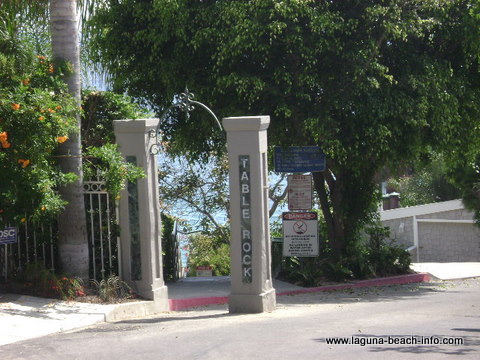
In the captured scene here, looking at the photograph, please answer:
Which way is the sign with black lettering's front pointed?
toward the camera

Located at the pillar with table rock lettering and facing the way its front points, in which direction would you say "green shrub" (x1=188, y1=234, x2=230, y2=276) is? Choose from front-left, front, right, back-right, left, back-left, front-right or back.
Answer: back

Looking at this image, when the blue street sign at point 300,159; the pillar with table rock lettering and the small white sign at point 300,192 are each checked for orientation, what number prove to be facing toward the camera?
3

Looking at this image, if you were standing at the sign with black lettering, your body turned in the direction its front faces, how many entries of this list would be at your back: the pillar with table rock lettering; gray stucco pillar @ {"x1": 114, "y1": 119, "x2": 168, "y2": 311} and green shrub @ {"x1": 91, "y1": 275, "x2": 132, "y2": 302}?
0

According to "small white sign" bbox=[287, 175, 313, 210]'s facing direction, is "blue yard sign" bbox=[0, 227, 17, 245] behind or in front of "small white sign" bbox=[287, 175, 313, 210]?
in front

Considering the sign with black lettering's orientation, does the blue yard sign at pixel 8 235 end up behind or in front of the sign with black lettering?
in front

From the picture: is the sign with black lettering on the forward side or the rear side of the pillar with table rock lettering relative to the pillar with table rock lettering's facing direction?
on the rear side

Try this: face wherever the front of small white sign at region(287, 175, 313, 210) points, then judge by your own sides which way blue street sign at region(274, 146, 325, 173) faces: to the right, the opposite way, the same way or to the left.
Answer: the same way

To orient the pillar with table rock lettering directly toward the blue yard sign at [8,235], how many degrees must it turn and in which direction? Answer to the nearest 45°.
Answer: approximately 90° to its right

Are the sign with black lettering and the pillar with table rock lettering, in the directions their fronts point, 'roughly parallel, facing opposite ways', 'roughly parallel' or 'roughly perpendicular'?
roughly parallel

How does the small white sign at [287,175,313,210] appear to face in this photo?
toward the camera

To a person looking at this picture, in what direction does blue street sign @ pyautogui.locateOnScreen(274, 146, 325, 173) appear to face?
facing the viewer

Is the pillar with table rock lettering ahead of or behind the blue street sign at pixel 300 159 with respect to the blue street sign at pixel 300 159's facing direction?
ahead

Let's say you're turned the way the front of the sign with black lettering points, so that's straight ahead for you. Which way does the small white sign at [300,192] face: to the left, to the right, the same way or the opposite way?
the same way

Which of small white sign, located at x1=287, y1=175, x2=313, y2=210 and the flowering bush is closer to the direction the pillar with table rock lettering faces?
the flowering bush
